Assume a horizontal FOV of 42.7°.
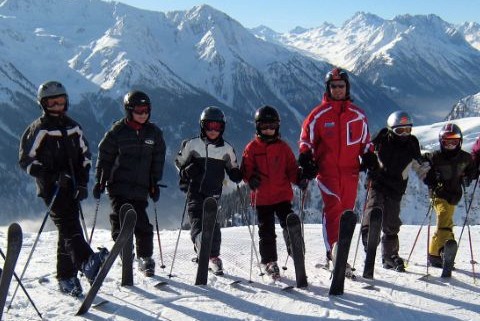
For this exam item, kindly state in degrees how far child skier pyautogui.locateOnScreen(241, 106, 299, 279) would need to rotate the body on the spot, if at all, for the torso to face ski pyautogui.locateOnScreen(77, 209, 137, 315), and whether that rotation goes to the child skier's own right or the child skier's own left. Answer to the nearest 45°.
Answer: approximately 45° to the child skier's own right

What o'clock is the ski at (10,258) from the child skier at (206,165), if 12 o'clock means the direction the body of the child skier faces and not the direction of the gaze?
The ski is roughly at 1 o'clock from the child skier.

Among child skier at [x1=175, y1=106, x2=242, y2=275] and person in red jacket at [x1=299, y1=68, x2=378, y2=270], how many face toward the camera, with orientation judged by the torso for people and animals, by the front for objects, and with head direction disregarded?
2

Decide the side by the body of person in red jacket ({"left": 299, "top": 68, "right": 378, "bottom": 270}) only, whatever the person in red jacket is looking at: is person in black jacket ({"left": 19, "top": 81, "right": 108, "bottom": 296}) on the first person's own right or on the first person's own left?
on the first person's own right

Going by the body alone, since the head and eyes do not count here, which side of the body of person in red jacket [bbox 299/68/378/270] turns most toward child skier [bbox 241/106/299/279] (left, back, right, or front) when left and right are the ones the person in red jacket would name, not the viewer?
right

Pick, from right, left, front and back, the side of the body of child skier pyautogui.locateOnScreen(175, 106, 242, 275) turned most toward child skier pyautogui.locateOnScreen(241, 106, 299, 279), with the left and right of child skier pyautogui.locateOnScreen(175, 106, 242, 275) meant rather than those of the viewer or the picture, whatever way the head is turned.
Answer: left
